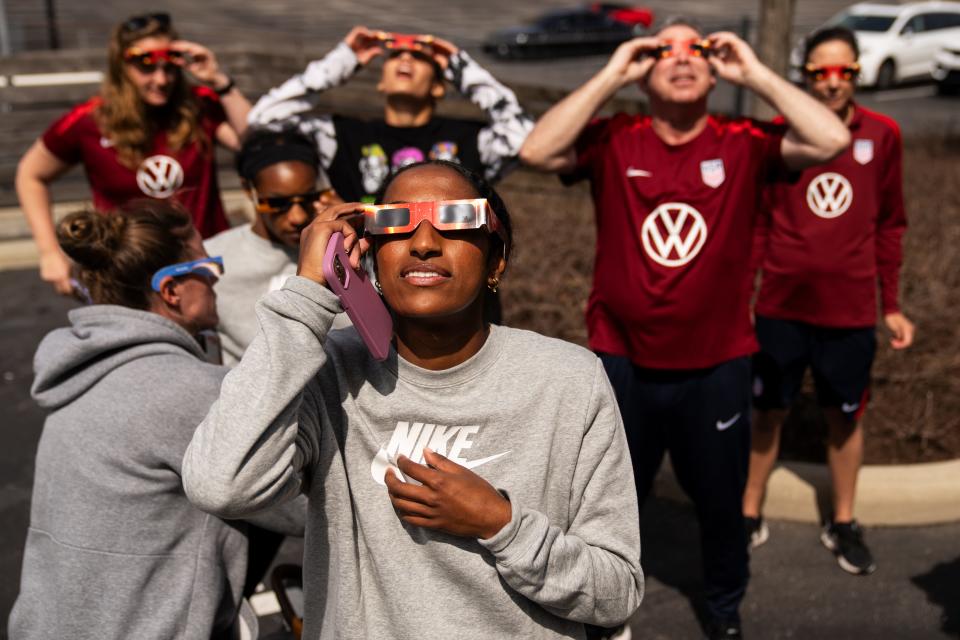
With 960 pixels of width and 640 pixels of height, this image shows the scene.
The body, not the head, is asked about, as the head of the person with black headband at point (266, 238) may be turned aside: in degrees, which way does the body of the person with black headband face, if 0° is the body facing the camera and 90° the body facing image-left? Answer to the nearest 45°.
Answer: approximately 315°

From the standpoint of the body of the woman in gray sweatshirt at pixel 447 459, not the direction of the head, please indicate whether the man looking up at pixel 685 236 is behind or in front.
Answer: behind

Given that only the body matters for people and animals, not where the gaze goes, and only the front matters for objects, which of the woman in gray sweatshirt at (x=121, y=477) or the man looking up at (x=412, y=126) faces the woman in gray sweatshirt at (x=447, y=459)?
the man looking up

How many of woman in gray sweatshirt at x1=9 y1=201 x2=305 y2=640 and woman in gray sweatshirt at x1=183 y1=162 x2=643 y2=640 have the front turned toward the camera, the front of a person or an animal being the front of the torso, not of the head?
1

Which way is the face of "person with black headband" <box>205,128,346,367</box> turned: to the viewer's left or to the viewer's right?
to the viewer's right

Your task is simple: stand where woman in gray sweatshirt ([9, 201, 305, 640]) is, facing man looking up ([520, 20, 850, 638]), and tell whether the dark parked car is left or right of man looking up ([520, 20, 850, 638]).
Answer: left
